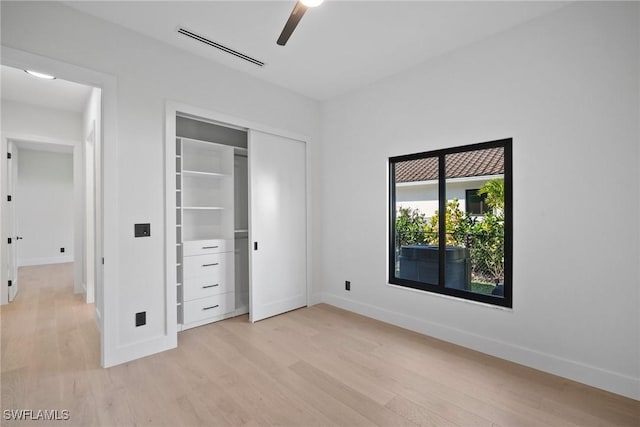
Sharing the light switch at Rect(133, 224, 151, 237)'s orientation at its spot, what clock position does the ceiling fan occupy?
The ceiling fan is roughly at 11 o'clock from the light switch.

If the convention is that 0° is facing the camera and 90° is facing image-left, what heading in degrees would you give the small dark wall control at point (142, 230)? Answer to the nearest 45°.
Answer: approximately 0°

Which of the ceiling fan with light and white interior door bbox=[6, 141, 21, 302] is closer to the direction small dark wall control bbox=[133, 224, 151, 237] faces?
the ceiling fan with light

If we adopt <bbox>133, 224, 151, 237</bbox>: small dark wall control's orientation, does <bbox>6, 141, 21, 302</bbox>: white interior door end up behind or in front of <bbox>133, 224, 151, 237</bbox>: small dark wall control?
behind
